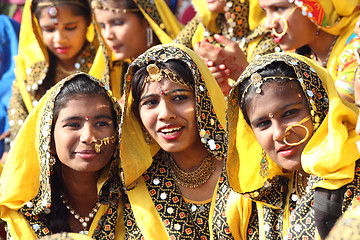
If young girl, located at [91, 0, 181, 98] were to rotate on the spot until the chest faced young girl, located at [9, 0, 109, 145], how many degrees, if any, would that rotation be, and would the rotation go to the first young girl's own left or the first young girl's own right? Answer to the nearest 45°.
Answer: approximately 45° to the first young girl's own right

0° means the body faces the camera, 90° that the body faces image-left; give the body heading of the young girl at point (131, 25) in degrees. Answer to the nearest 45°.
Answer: approximately 45°

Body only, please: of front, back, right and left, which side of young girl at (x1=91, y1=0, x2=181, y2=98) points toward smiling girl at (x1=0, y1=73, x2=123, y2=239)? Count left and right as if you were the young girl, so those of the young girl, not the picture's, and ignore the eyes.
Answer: front

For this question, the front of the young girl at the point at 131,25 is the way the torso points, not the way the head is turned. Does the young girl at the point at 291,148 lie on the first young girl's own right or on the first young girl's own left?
on the first young girl's own left

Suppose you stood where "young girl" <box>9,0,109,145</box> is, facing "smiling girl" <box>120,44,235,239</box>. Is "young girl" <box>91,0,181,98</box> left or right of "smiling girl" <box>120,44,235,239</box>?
left

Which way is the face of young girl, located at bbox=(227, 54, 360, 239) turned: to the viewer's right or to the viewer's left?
to the viewer's left

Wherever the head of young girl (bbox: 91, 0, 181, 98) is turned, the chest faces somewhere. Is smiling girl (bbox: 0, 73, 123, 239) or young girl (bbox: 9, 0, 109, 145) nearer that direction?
the smiling girl
